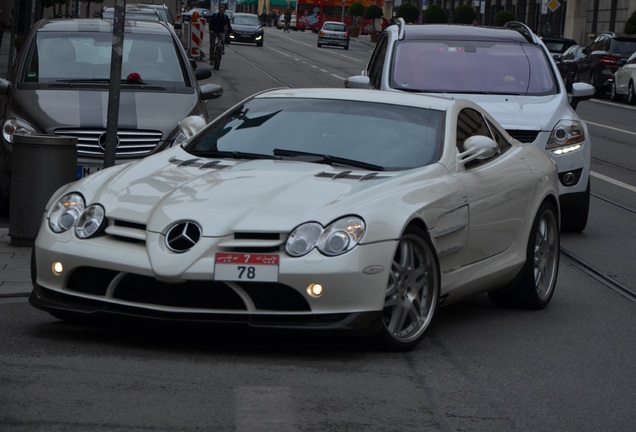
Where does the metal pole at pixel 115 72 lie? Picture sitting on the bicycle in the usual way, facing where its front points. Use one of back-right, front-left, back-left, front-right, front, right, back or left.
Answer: front

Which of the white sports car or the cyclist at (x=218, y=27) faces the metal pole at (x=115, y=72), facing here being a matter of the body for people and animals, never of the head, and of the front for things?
the cyclist

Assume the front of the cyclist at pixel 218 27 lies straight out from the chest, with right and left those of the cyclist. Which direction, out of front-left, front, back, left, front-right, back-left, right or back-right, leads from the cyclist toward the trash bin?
front

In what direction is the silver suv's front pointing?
toward the camera

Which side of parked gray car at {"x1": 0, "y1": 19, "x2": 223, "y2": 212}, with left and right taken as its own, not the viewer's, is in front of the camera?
front

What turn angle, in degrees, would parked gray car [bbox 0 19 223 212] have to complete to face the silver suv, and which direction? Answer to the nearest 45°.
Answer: approximately 90° to its left

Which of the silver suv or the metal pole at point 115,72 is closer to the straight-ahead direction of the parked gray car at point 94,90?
the metal pole

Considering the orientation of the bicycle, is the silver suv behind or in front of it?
in front

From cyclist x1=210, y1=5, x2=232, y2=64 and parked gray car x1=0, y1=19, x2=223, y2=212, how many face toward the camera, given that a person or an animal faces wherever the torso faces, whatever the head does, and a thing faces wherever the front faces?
2

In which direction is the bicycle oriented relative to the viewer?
toward the camera

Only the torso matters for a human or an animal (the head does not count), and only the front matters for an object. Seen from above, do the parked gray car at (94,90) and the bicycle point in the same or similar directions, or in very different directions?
same or similar directions

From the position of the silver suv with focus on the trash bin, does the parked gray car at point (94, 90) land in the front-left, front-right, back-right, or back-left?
front-right

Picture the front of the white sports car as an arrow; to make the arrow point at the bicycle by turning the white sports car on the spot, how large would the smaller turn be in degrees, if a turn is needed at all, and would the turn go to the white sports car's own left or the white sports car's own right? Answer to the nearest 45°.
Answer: approximately 135° to the white sports car's own right

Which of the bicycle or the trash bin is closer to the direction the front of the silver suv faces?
the trash bin

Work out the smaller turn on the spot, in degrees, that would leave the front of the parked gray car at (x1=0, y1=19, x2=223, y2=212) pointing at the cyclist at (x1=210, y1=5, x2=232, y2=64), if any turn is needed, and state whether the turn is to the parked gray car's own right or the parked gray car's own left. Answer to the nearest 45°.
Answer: approximately 180°

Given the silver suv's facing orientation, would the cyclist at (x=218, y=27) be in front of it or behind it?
behind

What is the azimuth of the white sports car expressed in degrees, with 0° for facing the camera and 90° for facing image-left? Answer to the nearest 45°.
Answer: approximately 45°
